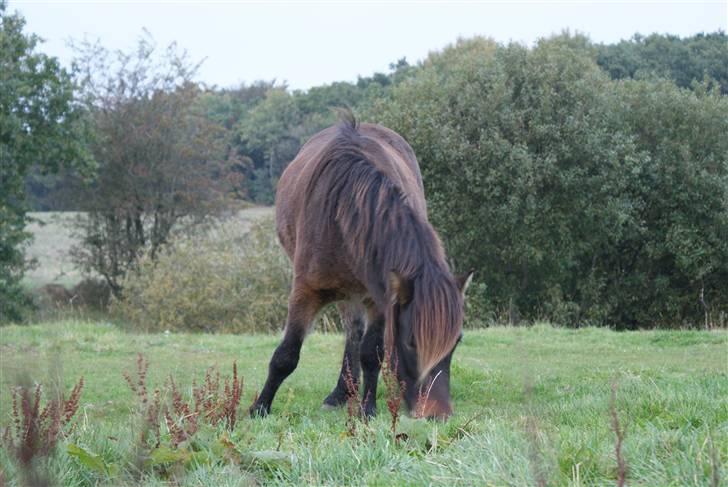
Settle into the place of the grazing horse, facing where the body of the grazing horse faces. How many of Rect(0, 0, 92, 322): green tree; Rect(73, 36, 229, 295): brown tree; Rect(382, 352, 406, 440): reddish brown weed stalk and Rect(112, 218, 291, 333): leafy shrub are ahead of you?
1

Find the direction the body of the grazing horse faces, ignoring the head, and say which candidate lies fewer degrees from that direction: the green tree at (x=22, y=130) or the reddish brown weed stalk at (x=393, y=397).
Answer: the reddish brown weed stalk

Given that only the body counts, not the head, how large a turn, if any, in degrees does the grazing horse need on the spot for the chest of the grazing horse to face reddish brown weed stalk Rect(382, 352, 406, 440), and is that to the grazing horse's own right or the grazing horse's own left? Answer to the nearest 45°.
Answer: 0° — it already faces it

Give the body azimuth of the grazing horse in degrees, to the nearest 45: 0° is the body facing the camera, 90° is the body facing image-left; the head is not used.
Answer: approximately 0°

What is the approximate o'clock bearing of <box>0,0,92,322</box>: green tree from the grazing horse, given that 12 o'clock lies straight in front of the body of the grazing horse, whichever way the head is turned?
The green tree is roughly at 5 o'clock from the grazing horse.

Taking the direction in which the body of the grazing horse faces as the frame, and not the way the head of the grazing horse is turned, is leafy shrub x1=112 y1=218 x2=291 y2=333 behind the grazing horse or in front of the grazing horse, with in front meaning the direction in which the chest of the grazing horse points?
behind

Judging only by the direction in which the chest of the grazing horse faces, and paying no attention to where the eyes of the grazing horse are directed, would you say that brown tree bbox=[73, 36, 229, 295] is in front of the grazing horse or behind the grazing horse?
behind
